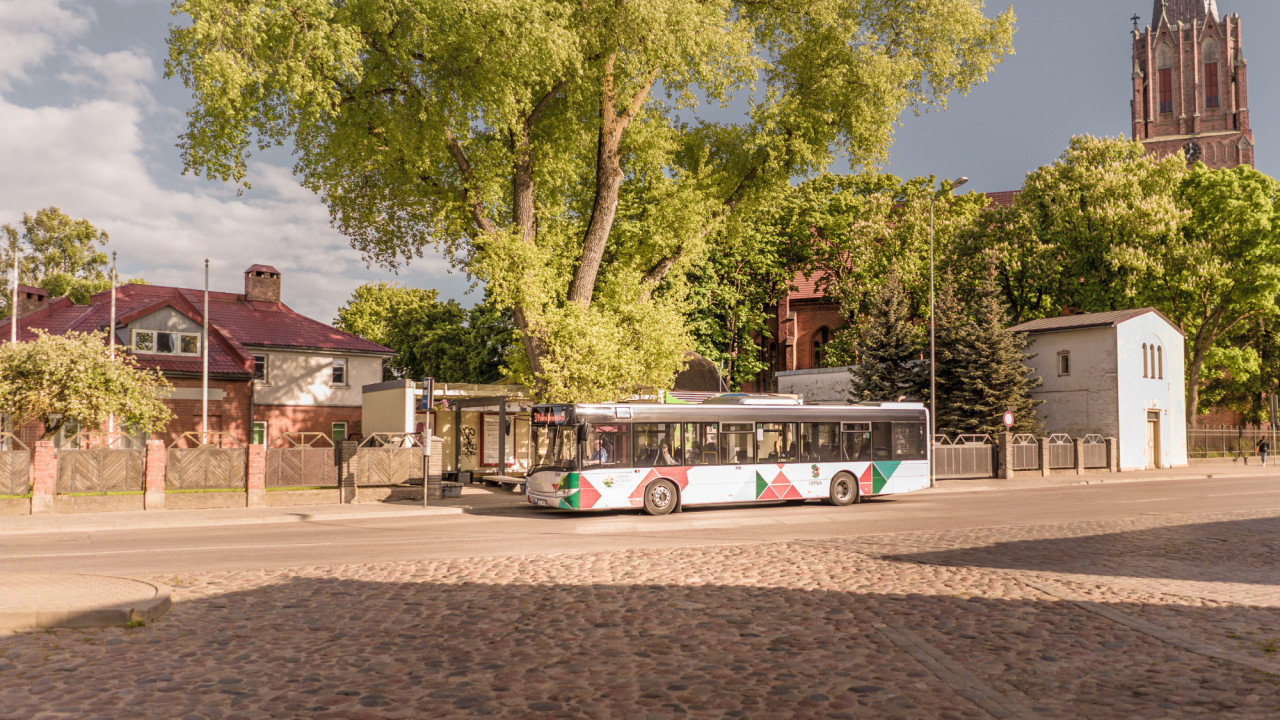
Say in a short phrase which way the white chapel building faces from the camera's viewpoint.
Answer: facing the viewer and to the right of the viewer

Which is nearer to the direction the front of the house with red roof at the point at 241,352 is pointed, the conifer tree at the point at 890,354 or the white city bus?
the white city bus

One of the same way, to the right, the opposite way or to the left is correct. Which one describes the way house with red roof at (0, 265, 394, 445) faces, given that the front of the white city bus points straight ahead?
to the left

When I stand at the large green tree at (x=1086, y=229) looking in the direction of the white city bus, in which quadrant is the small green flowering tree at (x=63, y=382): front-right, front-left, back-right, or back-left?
front-right

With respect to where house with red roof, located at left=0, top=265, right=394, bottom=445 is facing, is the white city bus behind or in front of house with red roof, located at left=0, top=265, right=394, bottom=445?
in front

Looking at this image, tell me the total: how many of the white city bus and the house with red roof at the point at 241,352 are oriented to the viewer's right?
0

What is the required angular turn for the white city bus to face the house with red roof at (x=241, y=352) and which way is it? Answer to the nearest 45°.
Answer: approximately 90° to its right

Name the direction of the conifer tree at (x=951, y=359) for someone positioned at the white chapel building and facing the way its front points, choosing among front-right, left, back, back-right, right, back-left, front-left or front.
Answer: right

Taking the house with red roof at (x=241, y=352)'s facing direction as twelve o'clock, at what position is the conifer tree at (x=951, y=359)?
The conifer tree is roughly at 10 o'clock from the house with red roof.

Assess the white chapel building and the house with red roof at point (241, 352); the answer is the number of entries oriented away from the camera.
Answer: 0

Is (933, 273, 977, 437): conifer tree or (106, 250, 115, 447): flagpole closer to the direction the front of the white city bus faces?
the flagpole

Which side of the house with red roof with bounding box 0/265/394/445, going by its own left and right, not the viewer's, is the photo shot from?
front
